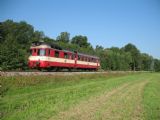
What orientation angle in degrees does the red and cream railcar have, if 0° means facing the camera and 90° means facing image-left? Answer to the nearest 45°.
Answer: approximately 45°
